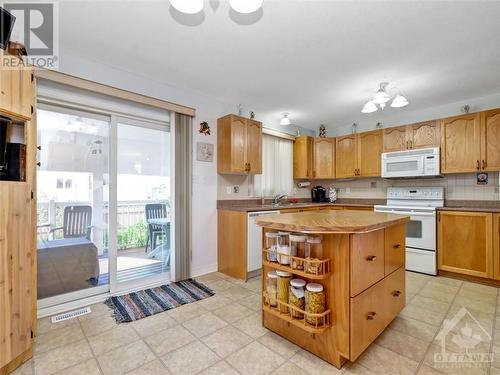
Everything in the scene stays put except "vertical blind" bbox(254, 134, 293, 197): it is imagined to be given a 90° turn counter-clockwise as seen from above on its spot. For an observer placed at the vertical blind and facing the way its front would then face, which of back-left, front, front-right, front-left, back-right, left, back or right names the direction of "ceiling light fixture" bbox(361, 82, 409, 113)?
right

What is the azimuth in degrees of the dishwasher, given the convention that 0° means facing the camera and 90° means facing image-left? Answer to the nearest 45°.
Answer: approximately 315°

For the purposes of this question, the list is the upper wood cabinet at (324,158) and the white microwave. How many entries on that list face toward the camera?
2

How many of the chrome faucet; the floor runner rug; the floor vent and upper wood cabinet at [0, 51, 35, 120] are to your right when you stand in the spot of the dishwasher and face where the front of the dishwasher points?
3

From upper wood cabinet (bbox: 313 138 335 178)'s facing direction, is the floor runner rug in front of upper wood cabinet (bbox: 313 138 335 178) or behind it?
in front

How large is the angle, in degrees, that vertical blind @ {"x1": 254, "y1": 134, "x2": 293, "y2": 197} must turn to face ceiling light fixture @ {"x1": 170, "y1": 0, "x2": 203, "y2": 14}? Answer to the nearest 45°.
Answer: approximately 45° to its right

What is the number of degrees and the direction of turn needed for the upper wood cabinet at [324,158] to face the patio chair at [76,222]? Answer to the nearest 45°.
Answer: approximately 45° to its right

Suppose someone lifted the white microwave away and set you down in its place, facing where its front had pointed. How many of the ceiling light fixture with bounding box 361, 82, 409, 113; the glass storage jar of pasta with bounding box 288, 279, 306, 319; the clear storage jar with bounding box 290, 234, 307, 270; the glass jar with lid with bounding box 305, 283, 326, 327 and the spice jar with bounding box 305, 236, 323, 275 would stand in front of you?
5

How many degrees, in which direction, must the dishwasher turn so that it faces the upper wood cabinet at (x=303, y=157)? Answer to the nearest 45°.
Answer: approximately 90° to its left

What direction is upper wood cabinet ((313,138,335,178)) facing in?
toward the camera

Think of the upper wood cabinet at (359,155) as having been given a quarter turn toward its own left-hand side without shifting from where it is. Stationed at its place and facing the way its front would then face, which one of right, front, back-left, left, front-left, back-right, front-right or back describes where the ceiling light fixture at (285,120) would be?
right

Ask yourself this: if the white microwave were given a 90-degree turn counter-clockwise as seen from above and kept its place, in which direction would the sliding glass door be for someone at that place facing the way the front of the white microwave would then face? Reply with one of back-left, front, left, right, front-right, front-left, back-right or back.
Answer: back-right
